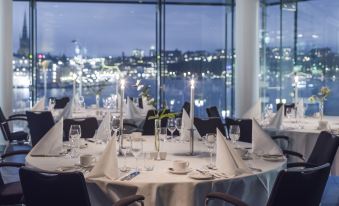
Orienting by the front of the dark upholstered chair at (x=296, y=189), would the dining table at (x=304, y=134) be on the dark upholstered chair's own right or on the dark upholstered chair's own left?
on the dark upholstered chair's own right

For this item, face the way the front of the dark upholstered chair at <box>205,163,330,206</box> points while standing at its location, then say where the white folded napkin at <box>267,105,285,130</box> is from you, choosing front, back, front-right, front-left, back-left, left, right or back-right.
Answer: front-right

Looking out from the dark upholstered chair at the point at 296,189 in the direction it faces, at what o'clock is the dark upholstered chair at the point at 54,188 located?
the dark upholstered chair at the point at 54,188 is roughly at 10 o'clock from the dark upholstered chair at the point at 296,189.

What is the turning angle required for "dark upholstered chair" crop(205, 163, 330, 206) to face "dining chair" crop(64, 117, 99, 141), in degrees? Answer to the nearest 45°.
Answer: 0° — it already faces it

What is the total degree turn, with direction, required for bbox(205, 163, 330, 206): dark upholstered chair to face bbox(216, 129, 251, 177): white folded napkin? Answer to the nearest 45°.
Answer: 0° — it already faces it

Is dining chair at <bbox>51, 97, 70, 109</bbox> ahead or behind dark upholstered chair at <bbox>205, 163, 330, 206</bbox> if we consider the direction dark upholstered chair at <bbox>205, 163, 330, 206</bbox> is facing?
ahead

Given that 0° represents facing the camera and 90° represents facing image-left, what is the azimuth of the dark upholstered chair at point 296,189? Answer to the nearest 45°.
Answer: approximately 135°

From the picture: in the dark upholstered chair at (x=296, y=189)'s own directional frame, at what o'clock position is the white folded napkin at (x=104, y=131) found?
The white folded napkin is roughly at 12 o'clock from the dark upholstered chair.

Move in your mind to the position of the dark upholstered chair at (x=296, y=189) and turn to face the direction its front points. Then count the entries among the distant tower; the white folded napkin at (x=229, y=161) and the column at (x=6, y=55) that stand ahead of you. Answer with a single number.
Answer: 3

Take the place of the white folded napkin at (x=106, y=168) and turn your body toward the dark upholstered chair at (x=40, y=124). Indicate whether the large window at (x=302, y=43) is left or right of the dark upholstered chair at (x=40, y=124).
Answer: right

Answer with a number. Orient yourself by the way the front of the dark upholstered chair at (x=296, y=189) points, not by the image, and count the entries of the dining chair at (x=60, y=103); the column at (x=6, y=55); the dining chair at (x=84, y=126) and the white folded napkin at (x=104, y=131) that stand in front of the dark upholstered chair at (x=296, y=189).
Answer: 4
